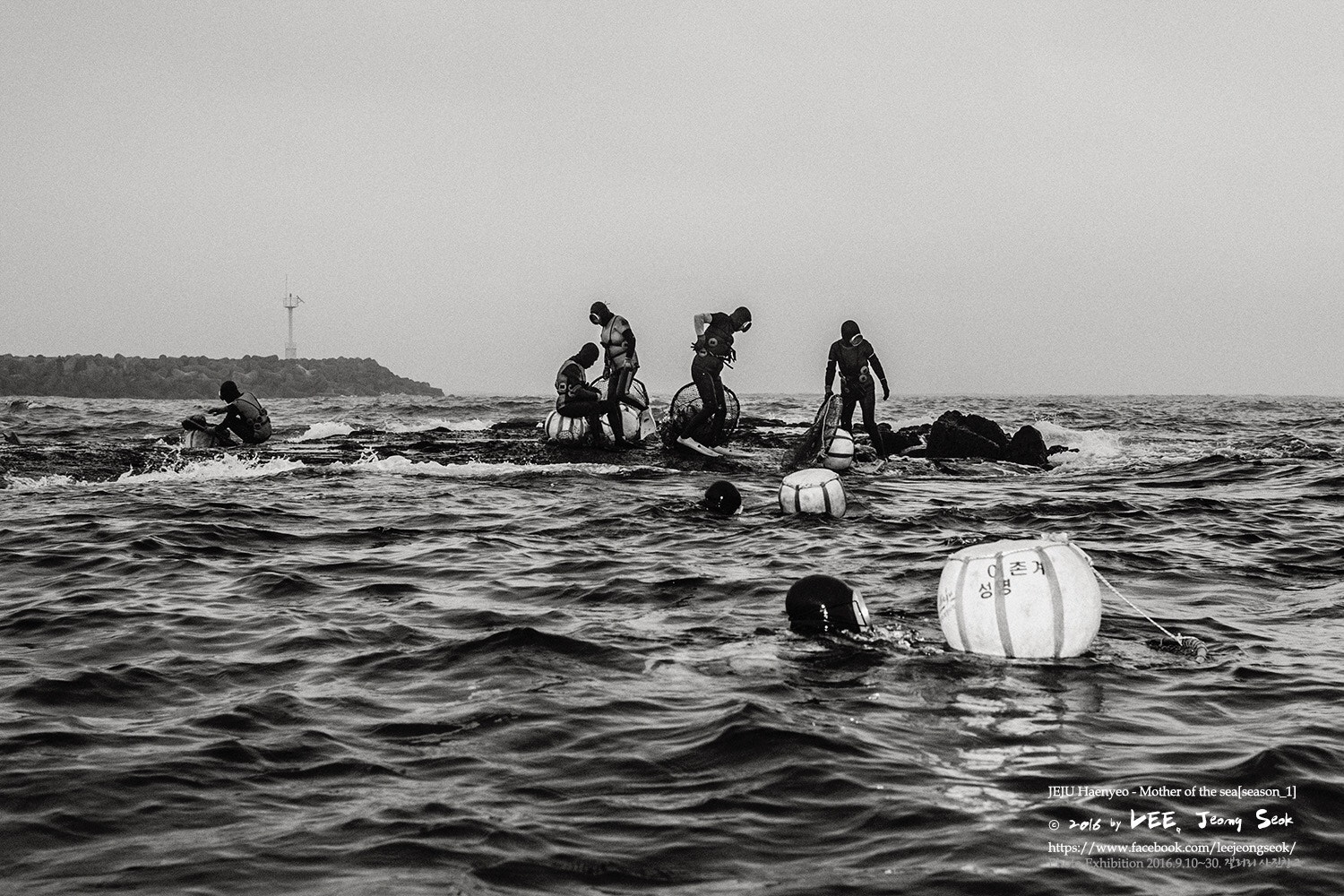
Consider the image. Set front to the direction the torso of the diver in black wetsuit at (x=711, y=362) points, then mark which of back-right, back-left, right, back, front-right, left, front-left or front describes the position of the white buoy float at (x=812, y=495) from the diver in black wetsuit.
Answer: right

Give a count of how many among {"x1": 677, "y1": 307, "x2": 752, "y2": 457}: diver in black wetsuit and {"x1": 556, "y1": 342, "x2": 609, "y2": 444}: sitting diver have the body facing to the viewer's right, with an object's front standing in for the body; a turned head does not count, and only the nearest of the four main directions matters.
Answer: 2

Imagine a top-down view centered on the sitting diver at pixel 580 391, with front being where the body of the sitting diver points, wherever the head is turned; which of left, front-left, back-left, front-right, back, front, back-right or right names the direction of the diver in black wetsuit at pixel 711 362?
front-right

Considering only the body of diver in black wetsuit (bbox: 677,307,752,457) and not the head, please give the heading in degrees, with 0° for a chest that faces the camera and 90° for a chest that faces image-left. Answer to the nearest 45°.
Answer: approximately 270°

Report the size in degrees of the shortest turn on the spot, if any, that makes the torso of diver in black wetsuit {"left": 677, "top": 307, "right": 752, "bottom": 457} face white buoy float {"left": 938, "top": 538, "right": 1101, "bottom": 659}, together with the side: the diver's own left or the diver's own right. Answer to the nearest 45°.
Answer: approximately 90° to the diver's own right

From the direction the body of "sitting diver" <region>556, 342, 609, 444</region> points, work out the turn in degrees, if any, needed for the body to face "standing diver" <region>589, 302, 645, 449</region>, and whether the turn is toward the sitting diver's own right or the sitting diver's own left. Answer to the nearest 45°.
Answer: approximately 45° to the sitting diver's own right

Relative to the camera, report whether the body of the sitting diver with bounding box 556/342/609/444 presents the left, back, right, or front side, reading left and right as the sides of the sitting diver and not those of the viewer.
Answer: right

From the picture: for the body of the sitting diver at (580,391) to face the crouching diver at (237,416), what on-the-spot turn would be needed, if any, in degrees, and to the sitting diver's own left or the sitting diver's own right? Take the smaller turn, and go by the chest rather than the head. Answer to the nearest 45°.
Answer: approximately 180°

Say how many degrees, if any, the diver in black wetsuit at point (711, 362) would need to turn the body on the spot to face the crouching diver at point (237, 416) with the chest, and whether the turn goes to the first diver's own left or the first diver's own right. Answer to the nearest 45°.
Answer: approximately 180°

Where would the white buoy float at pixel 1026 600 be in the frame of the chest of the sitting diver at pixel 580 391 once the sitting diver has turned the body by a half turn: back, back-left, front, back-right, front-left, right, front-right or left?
left

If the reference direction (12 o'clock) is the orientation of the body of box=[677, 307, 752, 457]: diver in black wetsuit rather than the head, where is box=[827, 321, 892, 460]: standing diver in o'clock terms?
The standing diver is roughly at 12 o'clock from the diver in black wetsuit.
